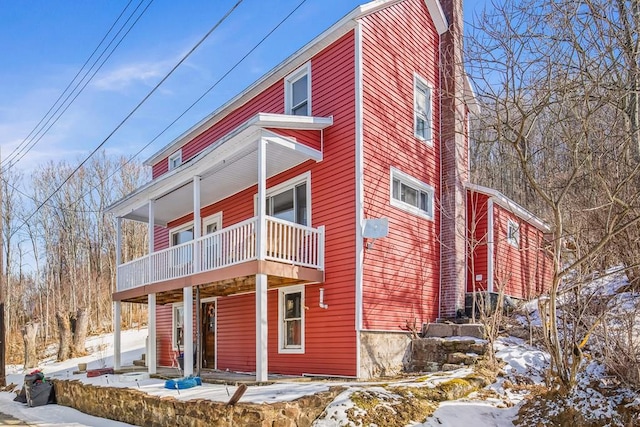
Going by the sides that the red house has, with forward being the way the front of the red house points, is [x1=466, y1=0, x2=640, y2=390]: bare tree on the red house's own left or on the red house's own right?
on the red house's own left

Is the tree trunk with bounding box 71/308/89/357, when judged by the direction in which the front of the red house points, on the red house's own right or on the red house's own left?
on the red house's own right

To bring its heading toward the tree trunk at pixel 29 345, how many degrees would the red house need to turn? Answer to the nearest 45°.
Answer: approximately 90° to its right

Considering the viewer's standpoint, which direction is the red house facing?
facing the viewer and to the left of the viewer
